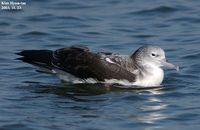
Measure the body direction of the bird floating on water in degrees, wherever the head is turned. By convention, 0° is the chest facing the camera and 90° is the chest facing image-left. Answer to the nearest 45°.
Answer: approximately 270°
